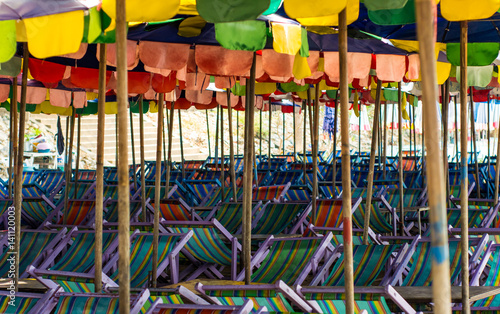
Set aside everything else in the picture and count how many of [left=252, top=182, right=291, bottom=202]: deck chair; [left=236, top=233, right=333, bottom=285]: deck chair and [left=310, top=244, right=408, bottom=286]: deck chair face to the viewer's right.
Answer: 0

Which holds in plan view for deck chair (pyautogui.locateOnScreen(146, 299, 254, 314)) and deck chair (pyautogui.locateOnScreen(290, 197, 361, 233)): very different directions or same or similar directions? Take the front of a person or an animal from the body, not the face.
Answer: same or similar directions

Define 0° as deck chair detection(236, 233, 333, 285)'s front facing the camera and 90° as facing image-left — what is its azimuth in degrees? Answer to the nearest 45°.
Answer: approximately 45°

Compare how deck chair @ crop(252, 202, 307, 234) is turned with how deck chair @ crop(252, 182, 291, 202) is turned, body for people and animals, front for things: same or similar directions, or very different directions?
same or similar directions

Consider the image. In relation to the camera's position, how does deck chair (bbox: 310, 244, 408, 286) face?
facing the viewer and to the left of the viewer

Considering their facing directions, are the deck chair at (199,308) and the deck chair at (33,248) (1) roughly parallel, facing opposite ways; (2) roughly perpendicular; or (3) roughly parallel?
roughly parallel

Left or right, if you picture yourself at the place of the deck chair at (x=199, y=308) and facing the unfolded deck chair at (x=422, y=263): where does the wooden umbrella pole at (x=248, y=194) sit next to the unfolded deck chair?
left

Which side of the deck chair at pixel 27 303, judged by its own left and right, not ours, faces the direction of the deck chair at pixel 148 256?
back

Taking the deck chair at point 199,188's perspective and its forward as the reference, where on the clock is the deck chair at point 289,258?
the deck chair at point 289,258 is roughly at 1 o'clock from the deck chair at point 199,188.
